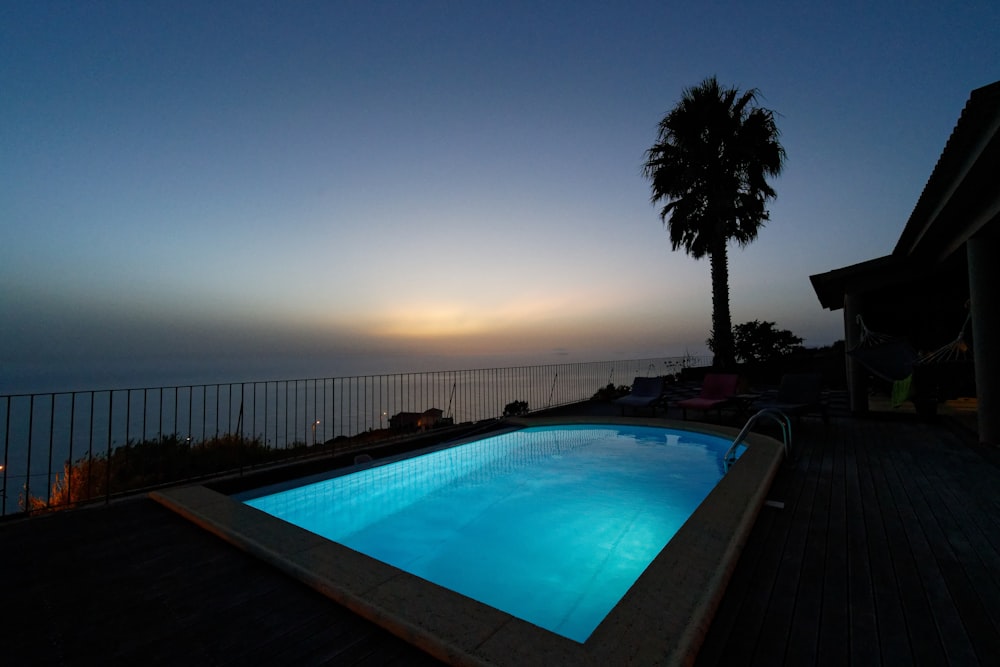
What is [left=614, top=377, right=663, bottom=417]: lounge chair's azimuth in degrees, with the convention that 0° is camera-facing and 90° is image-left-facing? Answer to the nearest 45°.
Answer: approximately 45°

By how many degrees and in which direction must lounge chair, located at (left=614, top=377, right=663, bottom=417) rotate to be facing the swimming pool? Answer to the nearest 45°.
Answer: approximately 45° to its left

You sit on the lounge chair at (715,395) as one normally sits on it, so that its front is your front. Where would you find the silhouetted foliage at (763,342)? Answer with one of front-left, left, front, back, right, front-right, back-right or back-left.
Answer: back-right
